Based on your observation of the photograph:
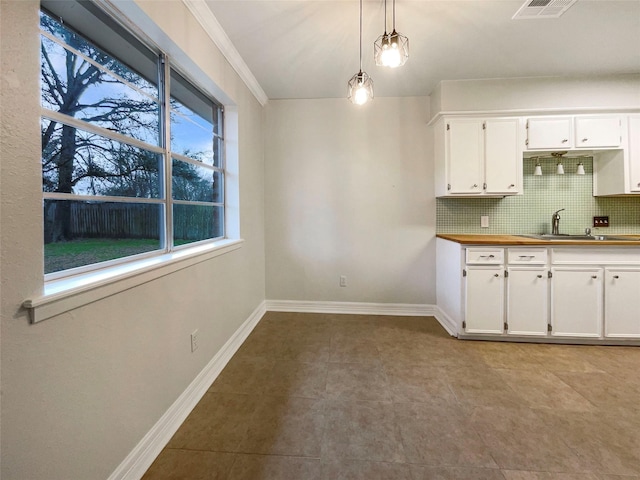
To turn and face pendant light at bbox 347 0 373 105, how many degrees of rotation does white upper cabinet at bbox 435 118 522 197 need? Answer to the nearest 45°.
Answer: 0° — it already faces it

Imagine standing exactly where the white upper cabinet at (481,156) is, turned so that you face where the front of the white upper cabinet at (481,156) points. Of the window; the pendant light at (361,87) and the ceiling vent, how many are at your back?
0

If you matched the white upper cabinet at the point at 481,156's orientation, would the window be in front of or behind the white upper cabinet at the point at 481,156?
in front

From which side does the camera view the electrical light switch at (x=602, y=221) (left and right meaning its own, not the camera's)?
front

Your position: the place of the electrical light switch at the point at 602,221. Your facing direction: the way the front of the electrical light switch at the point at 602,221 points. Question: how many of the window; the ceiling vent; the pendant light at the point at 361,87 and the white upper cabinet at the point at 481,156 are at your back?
0

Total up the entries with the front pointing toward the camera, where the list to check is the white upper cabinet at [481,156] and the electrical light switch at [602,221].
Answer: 2

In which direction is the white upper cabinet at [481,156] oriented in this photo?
toward the camera

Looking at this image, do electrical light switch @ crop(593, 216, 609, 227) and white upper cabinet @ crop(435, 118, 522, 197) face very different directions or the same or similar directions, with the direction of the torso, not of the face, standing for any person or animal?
same or similar directions

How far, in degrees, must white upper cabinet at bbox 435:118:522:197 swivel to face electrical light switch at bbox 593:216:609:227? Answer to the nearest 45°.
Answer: approximately 135° to its left
